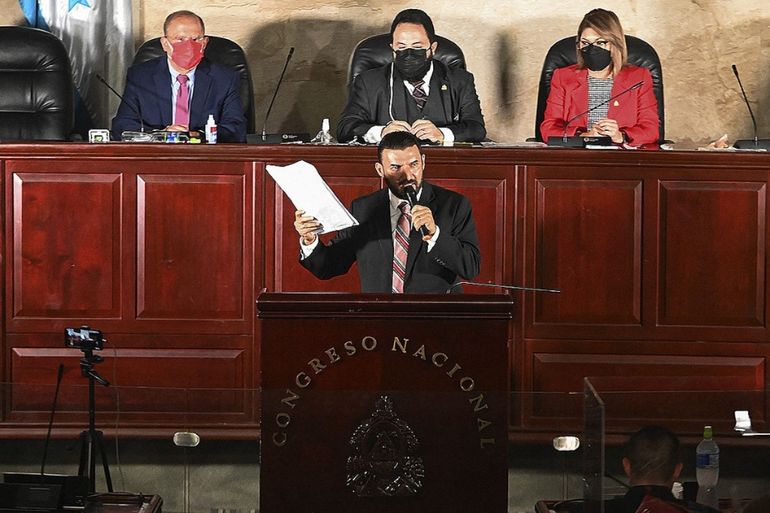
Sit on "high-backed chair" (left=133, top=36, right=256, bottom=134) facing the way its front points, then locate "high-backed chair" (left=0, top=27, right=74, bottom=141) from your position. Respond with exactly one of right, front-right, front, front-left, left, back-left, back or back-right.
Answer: right

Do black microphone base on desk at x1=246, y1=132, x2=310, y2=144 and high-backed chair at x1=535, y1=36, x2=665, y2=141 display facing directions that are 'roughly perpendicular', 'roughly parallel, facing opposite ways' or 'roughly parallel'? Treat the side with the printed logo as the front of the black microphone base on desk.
roughly parallel

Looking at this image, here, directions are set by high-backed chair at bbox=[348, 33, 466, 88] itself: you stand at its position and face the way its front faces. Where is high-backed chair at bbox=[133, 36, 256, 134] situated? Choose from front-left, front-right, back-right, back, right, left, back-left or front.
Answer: right

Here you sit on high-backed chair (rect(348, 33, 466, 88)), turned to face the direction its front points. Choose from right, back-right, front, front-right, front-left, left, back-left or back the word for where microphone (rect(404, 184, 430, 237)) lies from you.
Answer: front

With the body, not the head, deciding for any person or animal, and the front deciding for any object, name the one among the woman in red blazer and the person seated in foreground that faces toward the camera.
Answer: the woman in red blazer

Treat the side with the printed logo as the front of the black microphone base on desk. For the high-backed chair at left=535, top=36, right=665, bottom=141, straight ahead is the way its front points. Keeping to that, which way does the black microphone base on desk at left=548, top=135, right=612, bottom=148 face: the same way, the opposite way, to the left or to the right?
the same way

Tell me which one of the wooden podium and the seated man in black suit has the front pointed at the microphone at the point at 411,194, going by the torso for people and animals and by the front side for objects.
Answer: the seated man in black suit

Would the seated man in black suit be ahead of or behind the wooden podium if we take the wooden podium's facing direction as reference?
behind

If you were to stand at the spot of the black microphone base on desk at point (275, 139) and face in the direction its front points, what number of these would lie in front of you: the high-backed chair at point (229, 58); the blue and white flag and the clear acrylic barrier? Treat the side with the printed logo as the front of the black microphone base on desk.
1

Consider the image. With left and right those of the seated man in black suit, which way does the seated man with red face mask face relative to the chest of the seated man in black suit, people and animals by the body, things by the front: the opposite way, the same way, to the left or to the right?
the same way

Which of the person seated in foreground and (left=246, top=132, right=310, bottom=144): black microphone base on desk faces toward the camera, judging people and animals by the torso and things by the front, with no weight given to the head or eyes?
the black microphone base on desk

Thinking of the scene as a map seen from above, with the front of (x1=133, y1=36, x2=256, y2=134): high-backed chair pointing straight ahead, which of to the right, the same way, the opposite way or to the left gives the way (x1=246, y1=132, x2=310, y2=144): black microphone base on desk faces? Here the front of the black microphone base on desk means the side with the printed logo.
the same way

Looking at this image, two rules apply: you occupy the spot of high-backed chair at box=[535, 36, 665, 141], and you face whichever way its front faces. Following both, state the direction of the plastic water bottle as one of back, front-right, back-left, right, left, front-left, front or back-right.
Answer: front

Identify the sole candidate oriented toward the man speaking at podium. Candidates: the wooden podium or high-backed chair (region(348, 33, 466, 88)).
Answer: the high-backed chair

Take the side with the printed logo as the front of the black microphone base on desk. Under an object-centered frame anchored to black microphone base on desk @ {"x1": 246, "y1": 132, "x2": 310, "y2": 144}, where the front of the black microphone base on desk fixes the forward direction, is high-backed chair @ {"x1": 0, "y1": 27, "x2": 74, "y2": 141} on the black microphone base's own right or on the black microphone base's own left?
on the black microphone base's own right

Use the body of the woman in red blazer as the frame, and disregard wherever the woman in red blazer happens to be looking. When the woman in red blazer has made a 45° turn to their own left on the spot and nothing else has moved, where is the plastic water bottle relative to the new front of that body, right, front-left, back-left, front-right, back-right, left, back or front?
front-right

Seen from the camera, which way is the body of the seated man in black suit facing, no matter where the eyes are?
toward the camera

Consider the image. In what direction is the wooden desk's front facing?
toward the camera
